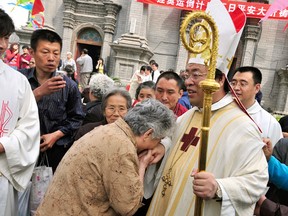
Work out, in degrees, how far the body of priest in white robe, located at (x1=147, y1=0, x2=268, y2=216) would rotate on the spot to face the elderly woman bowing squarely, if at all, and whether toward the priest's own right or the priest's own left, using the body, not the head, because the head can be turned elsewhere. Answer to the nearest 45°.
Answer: approximately 45° to the priest's own right

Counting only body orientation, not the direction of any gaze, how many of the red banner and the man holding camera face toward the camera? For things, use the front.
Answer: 2

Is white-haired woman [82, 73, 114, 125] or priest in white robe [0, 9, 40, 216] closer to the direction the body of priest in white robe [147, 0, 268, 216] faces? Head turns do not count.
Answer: the priest in white robe

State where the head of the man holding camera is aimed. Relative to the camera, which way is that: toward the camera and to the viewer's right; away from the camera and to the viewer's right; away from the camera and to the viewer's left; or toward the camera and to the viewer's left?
toward the camera and to the viewer's right

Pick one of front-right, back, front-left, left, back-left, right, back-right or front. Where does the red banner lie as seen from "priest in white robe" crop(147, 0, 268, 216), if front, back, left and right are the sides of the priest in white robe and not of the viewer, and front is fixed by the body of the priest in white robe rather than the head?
back-right

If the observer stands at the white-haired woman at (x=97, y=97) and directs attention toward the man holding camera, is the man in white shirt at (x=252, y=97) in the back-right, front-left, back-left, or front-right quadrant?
back-left

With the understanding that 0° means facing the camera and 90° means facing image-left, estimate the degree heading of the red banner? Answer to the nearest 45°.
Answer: approximately 0°

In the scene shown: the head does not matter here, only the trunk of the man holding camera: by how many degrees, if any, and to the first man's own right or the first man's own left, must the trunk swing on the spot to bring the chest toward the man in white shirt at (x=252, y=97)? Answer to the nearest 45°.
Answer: approximately 90° to the first man's own left

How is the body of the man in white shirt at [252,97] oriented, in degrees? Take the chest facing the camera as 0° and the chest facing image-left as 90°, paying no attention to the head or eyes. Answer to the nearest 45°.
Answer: approximately 45°
